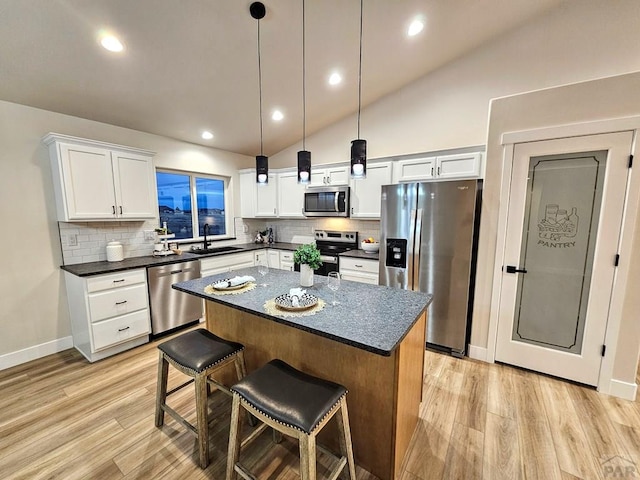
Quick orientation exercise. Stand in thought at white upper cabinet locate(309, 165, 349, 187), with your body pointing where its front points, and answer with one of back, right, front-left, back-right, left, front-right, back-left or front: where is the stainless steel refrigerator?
left

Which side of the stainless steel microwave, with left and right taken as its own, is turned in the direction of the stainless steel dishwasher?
right

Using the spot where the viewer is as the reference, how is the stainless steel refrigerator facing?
facing the viewer

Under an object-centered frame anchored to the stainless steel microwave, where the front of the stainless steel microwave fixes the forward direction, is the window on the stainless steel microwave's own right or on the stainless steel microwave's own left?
on the stainless steel microwave's own right

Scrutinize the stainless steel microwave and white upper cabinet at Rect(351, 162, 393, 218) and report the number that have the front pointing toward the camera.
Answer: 2

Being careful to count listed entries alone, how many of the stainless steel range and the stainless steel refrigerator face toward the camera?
2

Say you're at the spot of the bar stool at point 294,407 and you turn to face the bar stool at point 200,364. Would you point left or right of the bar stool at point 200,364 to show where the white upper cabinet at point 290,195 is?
right

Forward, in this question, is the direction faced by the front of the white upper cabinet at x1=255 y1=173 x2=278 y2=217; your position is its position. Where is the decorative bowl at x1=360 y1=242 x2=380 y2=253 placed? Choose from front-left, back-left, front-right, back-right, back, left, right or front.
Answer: front-left

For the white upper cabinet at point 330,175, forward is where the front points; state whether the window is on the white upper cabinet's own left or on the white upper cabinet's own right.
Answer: on the white upper cabinet's own right

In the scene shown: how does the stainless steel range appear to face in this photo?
toward the camera

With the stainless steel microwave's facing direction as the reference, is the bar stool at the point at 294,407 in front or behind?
in front

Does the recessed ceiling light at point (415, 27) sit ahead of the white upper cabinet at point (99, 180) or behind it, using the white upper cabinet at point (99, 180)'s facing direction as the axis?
ahead

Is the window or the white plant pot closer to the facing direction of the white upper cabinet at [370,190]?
the white plant pot

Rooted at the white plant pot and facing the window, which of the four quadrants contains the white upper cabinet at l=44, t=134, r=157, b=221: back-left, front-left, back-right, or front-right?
front-left

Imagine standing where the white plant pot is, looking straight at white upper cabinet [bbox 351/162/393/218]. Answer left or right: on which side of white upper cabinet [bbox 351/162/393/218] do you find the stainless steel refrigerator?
right

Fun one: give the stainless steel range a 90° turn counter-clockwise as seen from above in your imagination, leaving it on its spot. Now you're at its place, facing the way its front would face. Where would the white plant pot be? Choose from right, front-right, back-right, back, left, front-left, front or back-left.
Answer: right

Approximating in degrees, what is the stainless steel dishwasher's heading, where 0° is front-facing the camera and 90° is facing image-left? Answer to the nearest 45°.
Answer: approximately 315°

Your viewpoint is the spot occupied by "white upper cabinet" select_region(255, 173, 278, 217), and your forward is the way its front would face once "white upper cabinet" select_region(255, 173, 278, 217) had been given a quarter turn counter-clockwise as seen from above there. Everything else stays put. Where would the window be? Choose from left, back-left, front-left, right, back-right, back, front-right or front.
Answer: back

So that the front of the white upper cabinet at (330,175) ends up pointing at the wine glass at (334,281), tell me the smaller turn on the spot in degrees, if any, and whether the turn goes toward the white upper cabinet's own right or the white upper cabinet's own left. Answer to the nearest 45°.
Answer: approximately 45° to the white upper cabinet's own left
